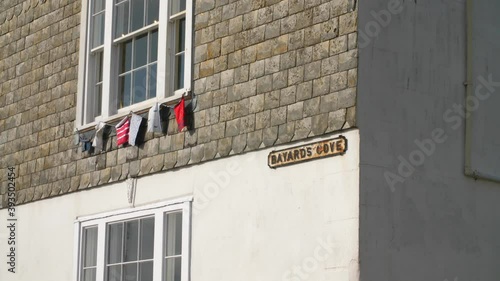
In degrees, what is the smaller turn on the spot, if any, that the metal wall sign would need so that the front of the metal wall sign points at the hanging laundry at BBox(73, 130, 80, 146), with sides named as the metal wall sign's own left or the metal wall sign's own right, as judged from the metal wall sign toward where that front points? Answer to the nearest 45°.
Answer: approximately 90° to the metal wall sign's own right

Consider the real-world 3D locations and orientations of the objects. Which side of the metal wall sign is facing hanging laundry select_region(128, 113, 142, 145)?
right

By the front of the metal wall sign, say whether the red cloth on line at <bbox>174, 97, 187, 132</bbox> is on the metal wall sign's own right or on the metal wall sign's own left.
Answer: on the metal wall sign's own right

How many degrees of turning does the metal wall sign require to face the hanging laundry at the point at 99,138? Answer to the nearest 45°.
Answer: approximately 90° to its right

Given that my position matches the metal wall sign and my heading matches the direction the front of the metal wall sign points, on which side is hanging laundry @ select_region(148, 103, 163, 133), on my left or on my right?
on my right

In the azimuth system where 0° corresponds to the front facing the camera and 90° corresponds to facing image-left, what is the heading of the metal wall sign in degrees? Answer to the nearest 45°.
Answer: approximately 45°

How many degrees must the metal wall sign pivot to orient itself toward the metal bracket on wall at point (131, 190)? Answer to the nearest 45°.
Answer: approximately 90° to its right

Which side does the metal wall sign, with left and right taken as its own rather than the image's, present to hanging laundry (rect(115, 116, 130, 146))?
right
